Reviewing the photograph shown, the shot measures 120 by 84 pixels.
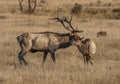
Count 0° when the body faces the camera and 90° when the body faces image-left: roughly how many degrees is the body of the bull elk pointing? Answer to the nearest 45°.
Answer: approximately 270°

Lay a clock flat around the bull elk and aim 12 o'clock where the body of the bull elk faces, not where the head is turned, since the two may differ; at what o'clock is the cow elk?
The cow elk is roughly at 12 o'clock from the bull elk.
